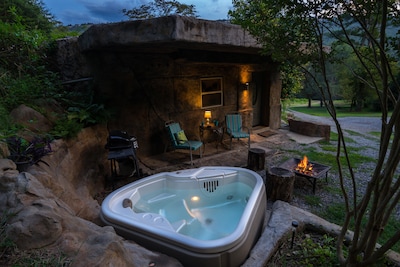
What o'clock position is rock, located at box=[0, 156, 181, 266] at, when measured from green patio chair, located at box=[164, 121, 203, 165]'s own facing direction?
The rock is roughly at 2 o'clock from the green patio chair.

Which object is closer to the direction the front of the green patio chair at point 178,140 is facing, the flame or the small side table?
the flame

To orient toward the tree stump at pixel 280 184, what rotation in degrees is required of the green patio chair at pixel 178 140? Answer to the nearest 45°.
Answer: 0° — it already faces it

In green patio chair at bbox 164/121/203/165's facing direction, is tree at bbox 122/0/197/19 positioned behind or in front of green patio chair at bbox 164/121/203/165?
behind

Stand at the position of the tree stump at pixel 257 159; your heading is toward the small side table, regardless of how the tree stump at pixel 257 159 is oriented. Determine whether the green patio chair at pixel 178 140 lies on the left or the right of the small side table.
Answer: left

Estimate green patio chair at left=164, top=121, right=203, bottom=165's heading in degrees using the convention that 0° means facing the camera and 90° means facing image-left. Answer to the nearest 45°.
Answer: approximately 315°

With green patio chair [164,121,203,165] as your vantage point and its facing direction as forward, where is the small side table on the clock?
The small side table is roughly at 9 o'clock from the green patio chair.

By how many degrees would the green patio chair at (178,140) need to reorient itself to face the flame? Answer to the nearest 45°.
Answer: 0° — it already faces it

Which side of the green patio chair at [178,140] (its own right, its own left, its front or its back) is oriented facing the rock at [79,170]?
right
